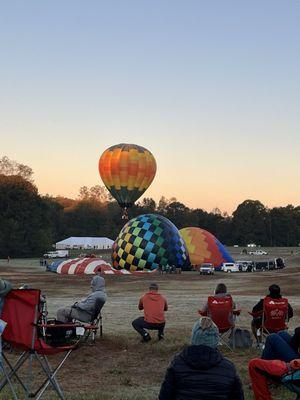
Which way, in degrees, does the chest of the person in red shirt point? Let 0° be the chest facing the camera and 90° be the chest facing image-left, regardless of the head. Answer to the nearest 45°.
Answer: approximately 180°

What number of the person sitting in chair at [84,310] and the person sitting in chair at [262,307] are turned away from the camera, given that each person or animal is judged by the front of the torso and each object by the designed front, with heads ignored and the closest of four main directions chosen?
1

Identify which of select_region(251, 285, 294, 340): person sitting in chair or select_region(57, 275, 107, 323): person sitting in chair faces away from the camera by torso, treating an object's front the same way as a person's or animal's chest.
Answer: select_region(251, 285, 294, 340): person sitting in chair

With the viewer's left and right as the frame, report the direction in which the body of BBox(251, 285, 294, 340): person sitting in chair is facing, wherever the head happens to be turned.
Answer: facing away from the viewer

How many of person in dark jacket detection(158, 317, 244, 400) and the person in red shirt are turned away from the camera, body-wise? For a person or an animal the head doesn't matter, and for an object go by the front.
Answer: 2

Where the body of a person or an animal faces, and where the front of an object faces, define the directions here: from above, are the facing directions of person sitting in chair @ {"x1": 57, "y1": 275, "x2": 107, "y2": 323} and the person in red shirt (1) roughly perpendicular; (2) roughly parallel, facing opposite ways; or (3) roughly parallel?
roughly perpendicular

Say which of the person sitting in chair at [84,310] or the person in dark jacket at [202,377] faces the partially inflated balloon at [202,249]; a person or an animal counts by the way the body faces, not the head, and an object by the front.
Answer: the person in dark jacket

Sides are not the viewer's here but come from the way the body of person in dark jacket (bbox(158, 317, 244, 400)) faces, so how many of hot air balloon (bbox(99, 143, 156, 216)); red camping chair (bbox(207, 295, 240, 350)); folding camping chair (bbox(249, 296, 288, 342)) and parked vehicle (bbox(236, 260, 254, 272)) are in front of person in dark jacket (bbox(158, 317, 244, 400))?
4

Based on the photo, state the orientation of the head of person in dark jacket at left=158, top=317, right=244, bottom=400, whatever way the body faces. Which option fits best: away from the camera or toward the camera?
away from the camera

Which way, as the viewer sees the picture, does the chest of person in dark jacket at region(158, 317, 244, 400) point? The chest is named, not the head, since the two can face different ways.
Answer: away from the camera

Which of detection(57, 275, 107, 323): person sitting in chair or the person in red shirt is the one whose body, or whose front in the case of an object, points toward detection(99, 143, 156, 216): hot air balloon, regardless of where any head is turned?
the person in red shirt

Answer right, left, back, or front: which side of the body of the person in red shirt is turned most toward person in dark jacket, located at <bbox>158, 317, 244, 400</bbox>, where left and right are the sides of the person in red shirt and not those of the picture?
back

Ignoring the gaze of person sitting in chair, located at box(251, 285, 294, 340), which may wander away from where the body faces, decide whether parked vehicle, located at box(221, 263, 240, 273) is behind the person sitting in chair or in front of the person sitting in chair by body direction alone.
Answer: in front
